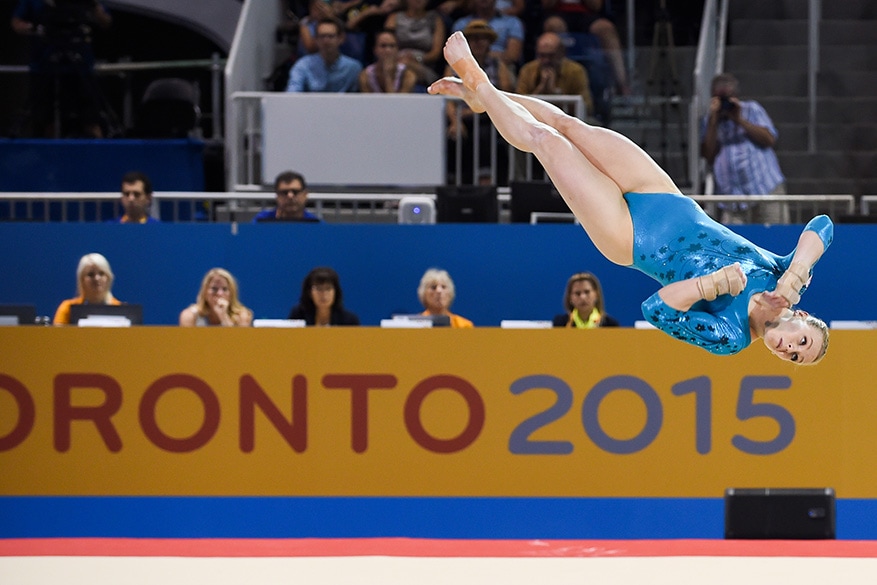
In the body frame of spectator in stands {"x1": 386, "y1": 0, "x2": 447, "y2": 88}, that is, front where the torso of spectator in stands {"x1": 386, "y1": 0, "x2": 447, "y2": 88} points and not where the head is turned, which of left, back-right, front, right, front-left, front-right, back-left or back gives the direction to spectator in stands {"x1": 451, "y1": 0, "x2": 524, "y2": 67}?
left

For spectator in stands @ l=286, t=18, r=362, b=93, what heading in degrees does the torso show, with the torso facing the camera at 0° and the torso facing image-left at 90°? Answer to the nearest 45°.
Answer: approximately 0°

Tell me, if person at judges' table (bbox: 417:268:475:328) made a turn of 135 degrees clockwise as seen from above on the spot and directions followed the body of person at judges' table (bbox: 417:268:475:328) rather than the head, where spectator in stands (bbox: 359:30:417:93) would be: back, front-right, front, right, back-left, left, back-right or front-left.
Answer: front-right

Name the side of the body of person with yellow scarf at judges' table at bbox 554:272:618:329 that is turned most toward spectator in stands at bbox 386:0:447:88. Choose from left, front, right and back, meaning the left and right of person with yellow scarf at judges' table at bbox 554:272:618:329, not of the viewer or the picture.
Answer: back

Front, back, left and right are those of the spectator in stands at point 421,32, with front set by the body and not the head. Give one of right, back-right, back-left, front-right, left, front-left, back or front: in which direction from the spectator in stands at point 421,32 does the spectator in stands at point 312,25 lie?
right

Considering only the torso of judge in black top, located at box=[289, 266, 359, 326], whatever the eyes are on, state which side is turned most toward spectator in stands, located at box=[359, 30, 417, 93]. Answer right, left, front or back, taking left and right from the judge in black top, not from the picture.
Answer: back

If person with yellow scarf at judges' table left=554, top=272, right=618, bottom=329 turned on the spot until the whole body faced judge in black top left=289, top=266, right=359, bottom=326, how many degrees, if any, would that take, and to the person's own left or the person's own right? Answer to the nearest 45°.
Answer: approximately 90° to the person's own right

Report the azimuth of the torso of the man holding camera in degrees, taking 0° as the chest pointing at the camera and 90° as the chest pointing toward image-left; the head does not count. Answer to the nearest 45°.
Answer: approximately 0°

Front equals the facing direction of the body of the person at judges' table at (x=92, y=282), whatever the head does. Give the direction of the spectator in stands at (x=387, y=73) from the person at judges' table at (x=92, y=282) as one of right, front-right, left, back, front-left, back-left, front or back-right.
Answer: back-left

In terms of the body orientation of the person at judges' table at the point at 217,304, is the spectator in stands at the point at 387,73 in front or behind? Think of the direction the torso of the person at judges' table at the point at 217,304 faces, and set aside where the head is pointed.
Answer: behind

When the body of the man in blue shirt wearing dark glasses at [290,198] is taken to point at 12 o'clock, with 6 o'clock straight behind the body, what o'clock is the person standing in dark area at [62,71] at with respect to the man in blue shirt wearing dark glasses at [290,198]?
the person standing in dark area at [62,71] is roughly at 5 o'clock from the man in blue shirt wearing dark glasses at [290,198].

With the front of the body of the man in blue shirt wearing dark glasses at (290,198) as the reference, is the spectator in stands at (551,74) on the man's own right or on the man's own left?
on the man's own left

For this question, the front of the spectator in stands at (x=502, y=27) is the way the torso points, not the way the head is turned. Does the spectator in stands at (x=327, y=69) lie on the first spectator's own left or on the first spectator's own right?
on the first spectator's own right
